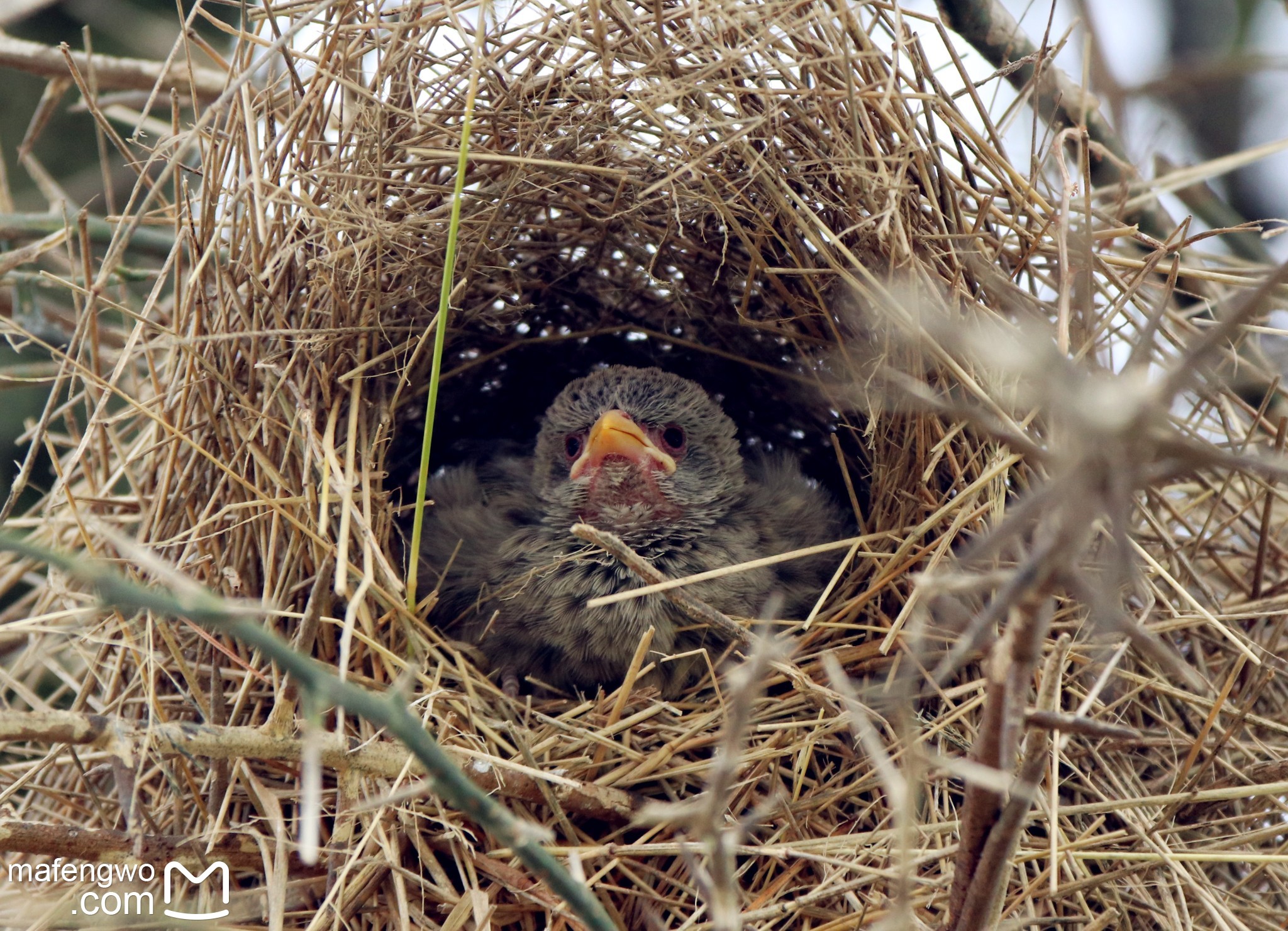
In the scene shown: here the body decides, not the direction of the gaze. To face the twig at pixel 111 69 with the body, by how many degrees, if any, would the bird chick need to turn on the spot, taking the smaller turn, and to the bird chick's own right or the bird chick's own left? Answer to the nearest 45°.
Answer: approximately 90° to the bird chick's own right

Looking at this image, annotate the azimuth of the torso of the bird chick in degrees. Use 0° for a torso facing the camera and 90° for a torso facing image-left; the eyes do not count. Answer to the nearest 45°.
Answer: approximately 0°

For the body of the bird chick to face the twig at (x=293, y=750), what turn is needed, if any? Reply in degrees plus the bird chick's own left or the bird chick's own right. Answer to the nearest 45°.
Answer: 0° — it already faces it
